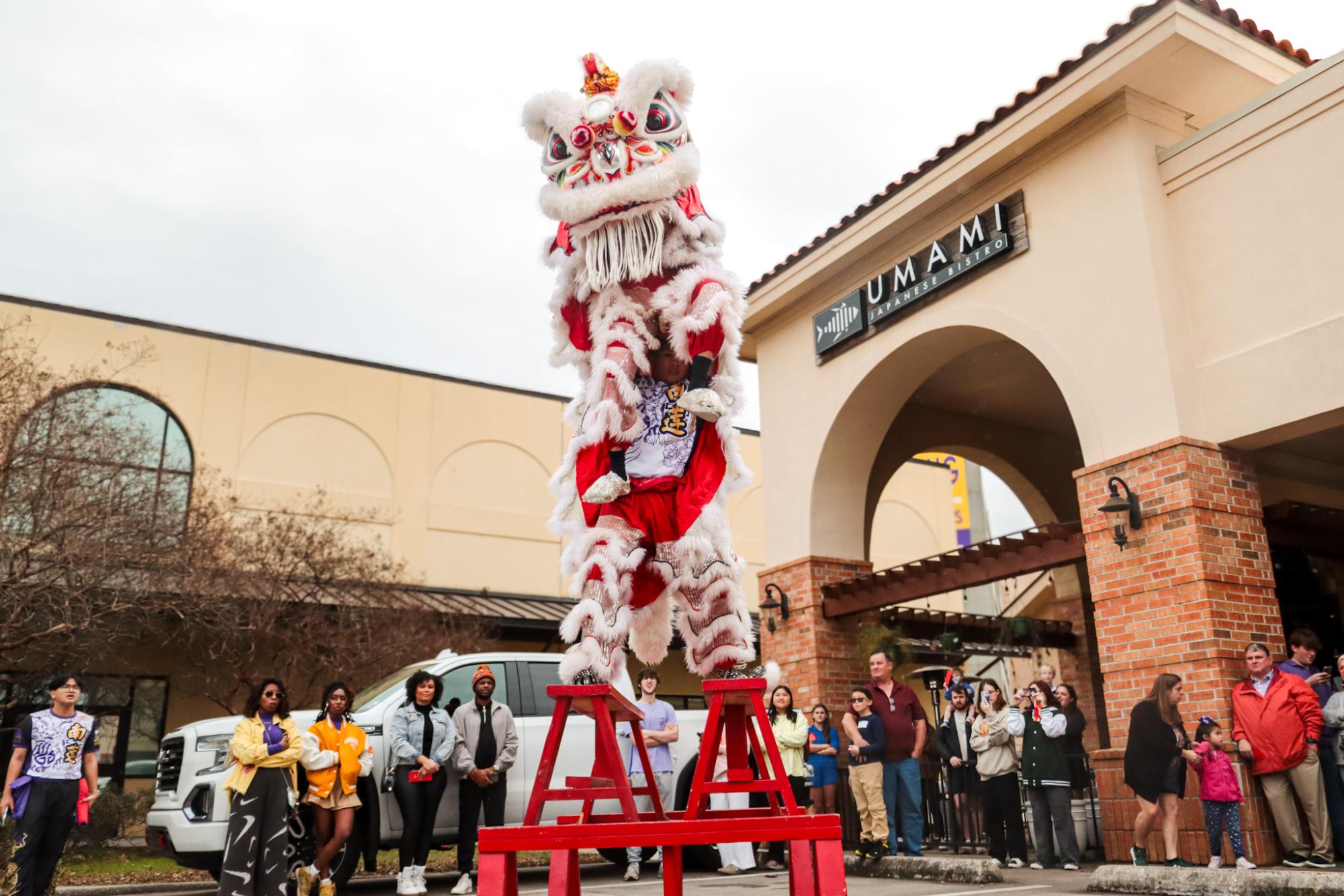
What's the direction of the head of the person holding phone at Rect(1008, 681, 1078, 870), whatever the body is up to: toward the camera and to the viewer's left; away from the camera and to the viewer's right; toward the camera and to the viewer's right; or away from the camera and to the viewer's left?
toward the camera and to the viewer's left

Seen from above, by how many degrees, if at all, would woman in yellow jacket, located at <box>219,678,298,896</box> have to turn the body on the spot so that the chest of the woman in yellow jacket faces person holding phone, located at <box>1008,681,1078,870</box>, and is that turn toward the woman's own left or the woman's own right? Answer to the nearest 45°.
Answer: approximately 45° to the woman's own left

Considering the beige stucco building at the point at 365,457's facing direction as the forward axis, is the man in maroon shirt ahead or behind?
ahead

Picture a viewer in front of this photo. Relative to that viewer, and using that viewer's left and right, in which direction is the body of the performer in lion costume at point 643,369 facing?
facing the viewer

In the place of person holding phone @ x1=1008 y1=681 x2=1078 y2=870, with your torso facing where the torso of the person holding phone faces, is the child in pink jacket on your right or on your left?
on your left

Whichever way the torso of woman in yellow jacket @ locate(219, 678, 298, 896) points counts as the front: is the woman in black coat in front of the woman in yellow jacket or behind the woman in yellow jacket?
in front

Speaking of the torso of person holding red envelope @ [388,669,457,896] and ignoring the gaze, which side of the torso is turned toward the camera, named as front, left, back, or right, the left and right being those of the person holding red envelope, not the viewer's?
front

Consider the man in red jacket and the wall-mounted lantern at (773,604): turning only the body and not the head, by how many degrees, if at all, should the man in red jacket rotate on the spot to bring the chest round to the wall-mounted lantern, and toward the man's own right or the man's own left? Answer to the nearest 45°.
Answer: approximately 90° to the man's own right

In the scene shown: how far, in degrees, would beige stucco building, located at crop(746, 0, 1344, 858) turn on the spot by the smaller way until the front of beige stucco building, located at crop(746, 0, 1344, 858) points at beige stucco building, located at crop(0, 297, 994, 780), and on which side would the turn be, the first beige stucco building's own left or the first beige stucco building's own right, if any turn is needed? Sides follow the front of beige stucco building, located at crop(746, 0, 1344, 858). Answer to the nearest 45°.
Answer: approximately 90° to the first beige stucco building's own right

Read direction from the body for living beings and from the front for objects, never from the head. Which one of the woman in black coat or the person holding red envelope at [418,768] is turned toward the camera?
the person holding red envelope
